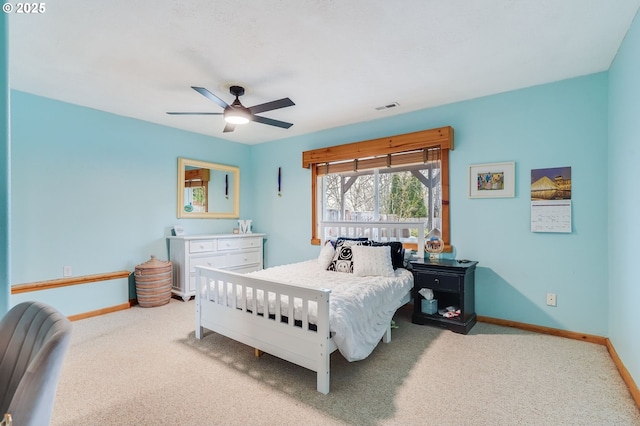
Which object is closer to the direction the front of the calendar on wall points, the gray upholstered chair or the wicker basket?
the gray upholstered chair

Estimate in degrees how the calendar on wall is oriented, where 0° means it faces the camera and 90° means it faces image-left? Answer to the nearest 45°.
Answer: approximately 0°

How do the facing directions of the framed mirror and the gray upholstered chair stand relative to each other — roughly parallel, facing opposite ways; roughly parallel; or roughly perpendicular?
roughly perpendicular

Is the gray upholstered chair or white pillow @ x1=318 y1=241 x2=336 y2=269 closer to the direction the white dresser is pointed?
the white pillow

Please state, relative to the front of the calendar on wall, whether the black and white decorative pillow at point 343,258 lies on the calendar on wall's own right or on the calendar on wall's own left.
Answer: on the calendar on wall's own right

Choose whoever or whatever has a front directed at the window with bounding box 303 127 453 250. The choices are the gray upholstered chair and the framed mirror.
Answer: the framed mirror

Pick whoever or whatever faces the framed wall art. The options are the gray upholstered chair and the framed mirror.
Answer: the framed mirror

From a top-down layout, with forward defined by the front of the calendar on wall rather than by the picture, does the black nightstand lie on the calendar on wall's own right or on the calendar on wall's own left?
on the calendar on wall's own right

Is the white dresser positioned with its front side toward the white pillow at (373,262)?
yes

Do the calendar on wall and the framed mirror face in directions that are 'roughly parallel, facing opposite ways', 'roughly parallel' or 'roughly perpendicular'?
roughly perpendicular

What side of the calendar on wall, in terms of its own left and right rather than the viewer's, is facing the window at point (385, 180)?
right

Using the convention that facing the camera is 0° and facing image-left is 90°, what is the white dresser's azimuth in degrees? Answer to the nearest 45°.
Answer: approximately 315°
